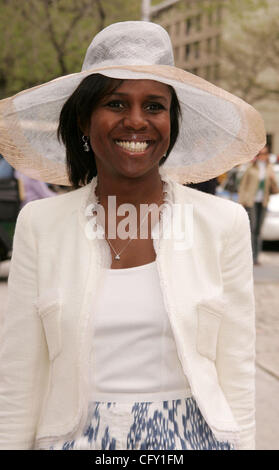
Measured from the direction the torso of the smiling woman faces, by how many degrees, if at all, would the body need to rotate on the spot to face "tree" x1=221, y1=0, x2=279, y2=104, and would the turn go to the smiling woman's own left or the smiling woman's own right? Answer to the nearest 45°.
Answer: approximately 180°

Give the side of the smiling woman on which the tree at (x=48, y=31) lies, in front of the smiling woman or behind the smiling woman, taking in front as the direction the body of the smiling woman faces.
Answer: behind

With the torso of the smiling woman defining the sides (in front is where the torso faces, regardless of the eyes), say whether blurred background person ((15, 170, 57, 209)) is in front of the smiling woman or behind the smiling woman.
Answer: behind

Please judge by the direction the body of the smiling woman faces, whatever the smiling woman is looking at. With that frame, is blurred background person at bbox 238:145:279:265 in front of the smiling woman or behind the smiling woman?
behind

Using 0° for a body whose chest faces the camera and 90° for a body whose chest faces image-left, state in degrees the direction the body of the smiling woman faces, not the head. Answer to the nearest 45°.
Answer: approximately 0°
